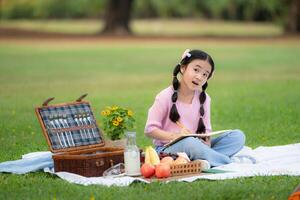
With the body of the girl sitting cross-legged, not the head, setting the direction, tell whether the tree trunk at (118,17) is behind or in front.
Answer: behind

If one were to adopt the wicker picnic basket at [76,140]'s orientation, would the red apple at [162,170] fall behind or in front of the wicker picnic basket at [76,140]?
in front

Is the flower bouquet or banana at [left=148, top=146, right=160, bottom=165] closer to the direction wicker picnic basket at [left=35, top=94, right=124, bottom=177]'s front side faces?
the banana

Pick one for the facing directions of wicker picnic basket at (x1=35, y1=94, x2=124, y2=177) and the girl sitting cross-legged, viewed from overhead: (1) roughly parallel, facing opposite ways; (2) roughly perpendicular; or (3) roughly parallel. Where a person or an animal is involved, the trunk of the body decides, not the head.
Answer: roughly parallel

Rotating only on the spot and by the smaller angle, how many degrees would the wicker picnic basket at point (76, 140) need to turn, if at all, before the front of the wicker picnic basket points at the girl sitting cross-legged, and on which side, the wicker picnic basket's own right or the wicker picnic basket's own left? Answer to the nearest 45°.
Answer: approximately 45° to the wicker picnic basket's own left

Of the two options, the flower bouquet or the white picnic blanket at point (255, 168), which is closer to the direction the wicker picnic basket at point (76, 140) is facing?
the white picnic blanket

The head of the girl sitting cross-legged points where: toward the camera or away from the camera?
toward the camera

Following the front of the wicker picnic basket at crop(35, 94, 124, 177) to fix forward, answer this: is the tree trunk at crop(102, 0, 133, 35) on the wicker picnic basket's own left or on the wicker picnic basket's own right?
on the wicker picnic basket's own left

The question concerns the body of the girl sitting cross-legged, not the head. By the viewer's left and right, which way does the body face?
facing the viewer and to the right of the viewer

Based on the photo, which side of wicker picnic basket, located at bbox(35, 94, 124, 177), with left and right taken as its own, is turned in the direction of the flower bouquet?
left

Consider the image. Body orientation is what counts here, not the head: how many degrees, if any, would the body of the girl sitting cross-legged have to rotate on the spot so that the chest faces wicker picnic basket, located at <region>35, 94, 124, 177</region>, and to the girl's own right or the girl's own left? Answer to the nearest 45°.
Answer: approximately 135° to the girl's own right
